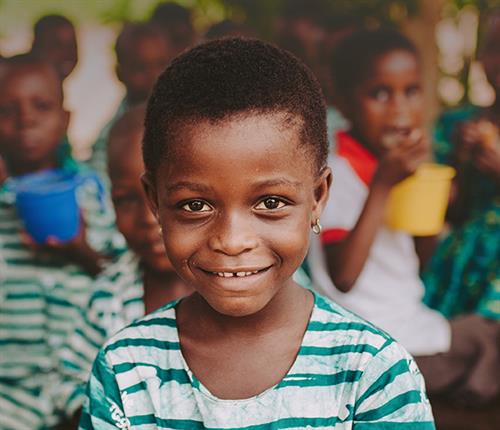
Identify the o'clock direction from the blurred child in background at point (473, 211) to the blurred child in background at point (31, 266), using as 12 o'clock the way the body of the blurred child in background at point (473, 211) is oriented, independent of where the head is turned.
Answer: the blurred child in background at point (31, 266) is roughly at 2 o'clock from the blurred child in background at point (473, 211).

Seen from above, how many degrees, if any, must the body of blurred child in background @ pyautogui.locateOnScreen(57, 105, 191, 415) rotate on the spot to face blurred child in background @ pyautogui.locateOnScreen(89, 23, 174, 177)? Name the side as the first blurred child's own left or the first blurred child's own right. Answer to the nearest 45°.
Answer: approximately 180°

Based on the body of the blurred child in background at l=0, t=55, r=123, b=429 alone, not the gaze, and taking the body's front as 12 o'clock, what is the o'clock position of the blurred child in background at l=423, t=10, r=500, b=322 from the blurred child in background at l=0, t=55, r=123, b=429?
the blurred child in background at l=423, t=10, r=500, b=322 is roughly at 9 o'clock from the blurred child in background at l=0, t=55, r=123, b=429.

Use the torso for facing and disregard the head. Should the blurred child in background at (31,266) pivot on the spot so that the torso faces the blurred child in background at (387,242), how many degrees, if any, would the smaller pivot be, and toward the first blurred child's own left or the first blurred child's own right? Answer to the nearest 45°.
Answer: approximately 90° to the first blurred child's own left

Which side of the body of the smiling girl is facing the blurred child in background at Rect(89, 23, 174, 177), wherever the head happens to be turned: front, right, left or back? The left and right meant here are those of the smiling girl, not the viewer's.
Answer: back

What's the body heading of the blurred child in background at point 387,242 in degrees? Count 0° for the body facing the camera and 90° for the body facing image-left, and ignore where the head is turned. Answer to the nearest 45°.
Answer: approximately 315°
